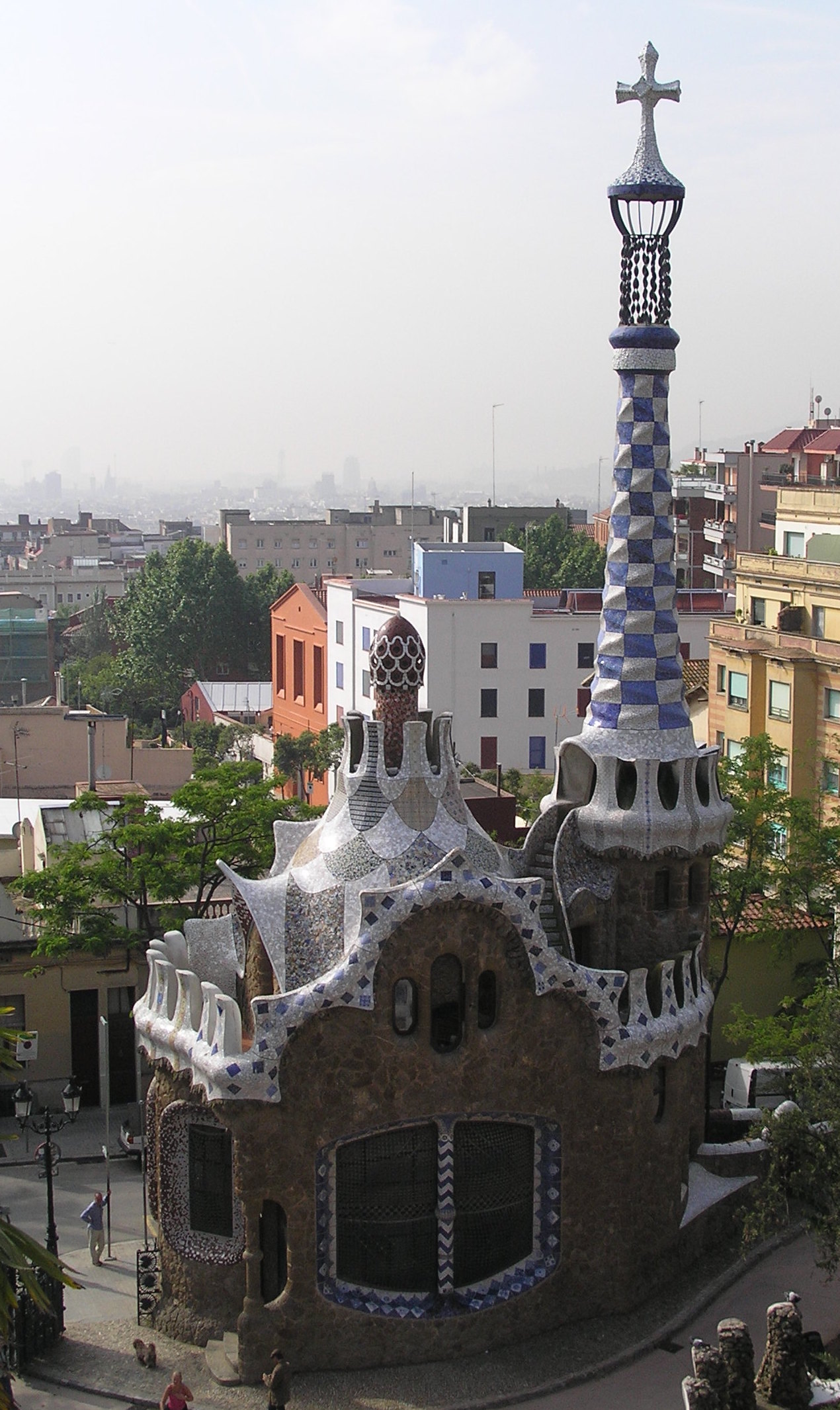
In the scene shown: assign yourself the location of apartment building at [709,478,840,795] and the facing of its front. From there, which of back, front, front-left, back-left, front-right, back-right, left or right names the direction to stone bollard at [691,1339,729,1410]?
front-left

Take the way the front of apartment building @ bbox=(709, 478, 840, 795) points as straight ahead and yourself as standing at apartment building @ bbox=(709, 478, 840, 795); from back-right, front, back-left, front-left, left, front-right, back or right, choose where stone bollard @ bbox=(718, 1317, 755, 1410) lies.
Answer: front-left

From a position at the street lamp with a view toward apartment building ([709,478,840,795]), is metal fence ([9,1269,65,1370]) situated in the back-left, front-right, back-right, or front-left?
back-right

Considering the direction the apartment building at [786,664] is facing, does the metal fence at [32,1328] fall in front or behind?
in front

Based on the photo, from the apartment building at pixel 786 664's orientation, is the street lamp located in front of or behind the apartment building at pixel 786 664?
in front

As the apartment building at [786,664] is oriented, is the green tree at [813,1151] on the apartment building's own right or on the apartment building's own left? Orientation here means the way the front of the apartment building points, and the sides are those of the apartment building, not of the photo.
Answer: on the apartment building's own left

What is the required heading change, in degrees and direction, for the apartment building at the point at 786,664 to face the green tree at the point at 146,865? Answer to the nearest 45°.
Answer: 0° — it already faces it

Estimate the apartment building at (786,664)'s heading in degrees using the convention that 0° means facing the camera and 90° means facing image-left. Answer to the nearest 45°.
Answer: approximately 45°
